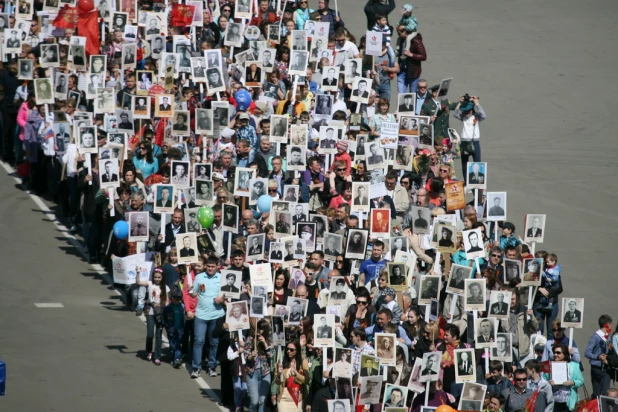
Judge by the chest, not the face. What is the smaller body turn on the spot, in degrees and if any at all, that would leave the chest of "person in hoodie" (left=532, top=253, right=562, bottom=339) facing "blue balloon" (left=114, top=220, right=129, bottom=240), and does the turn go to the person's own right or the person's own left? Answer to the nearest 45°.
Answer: approximately 45° to the person's own right

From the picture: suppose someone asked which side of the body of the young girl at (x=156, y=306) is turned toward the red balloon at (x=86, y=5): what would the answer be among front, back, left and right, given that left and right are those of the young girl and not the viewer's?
back

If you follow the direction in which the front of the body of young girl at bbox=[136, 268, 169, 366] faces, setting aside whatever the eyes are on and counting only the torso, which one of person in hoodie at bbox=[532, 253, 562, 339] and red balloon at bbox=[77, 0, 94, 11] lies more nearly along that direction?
the person in hoodie

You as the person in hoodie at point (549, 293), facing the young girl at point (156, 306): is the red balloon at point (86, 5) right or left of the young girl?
right

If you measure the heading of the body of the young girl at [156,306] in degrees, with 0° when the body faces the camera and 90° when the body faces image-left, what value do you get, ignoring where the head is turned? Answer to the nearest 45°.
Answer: approximately 0°

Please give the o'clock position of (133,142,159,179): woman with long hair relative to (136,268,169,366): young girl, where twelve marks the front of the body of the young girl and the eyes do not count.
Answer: The woman with long hair is roughly at 6 o'clock from the young girl.
